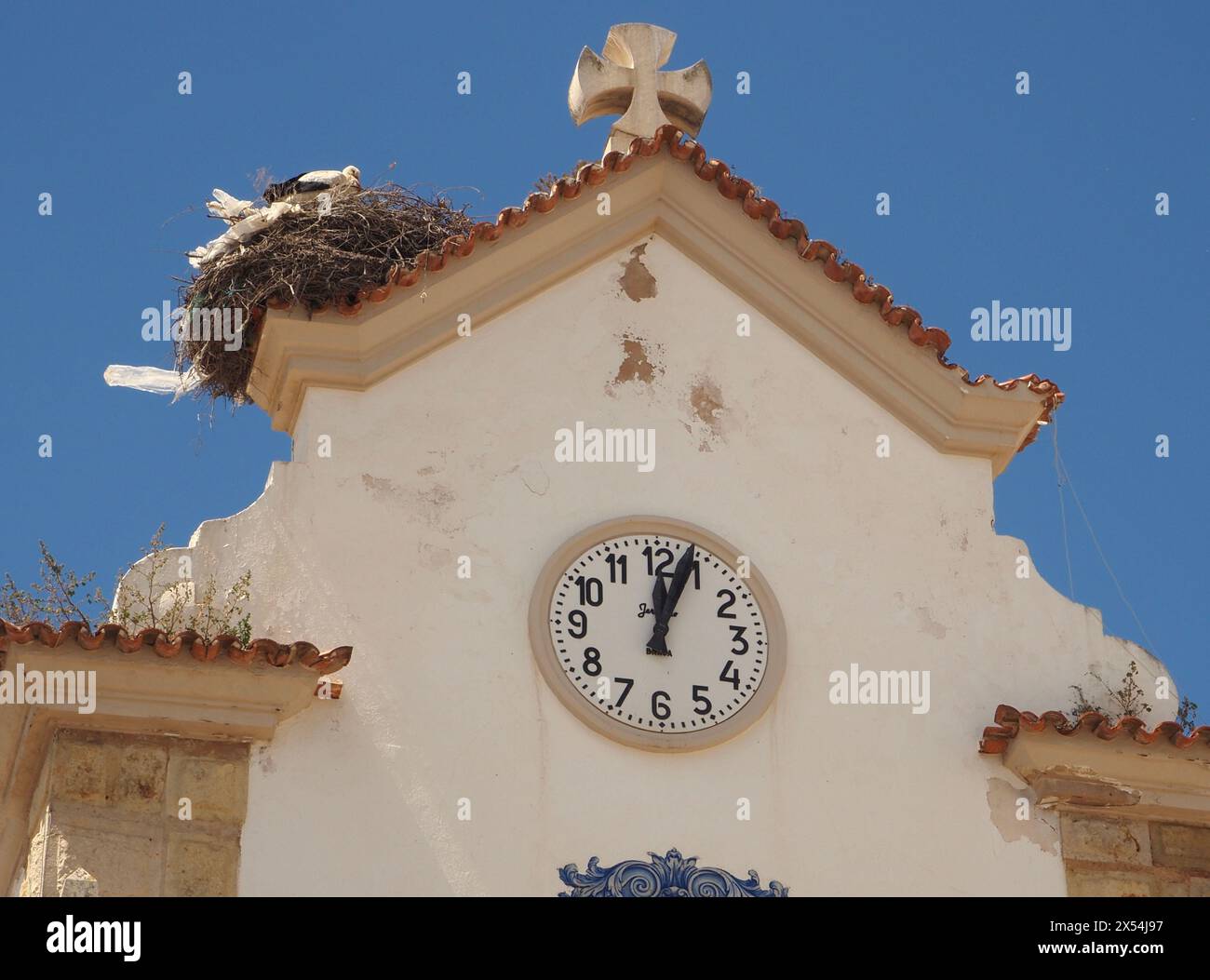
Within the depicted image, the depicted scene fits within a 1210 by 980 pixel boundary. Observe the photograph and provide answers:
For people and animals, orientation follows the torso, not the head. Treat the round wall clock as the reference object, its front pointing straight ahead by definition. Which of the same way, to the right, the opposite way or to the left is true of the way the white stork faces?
to the left

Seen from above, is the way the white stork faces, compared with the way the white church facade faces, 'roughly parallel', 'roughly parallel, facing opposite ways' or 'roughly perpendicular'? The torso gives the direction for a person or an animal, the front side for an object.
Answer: roughly perpendicular

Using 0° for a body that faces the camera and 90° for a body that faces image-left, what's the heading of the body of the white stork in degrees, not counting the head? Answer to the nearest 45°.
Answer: approximately 270°

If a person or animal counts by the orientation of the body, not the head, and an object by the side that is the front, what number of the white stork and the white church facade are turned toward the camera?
1

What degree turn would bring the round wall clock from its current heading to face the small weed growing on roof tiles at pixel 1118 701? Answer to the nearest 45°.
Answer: approximately 90° to its left
